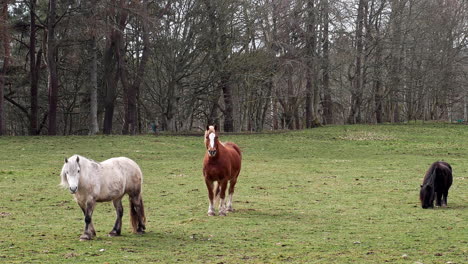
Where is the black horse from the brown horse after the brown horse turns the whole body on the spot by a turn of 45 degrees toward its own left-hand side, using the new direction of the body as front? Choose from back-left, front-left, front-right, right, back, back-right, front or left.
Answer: left

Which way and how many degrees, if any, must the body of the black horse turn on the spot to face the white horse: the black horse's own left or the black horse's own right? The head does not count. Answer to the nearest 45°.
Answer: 0° — it already faces it

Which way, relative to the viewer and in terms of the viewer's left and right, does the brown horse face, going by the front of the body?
facing the viewer and to the left of the viewer

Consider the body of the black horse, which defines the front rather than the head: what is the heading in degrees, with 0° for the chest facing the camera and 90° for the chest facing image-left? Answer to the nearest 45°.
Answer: approximately 45°
